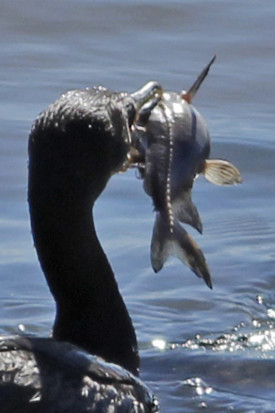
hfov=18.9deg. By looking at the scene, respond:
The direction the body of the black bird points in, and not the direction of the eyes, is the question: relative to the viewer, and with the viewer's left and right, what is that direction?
facing away from the viewer and to the right of the viewer
